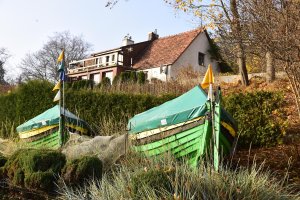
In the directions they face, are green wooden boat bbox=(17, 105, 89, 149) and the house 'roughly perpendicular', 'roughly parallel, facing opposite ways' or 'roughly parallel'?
roughly perpendicular

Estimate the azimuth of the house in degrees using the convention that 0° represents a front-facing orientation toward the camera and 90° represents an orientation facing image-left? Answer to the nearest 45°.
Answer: approximately 45°

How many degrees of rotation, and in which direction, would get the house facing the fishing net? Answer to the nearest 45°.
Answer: approximately 45° to its left
